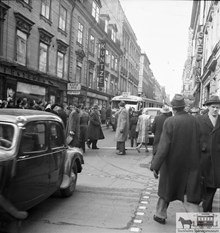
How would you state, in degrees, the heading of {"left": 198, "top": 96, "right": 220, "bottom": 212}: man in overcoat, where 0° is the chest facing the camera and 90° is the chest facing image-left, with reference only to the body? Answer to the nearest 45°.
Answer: approximately 0°

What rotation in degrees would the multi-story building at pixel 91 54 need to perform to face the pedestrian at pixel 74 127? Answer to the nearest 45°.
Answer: approximately 45° to its right

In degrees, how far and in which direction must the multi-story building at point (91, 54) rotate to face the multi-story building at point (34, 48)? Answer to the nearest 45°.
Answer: approximately 45° to its right

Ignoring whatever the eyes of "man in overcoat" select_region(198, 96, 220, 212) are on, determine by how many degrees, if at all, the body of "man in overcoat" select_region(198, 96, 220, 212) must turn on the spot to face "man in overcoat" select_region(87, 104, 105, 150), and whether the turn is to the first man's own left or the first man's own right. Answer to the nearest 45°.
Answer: approximately 135° to the first man's own right

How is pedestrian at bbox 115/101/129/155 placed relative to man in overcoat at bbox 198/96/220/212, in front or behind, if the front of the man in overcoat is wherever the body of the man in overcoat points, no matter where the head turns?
behind
